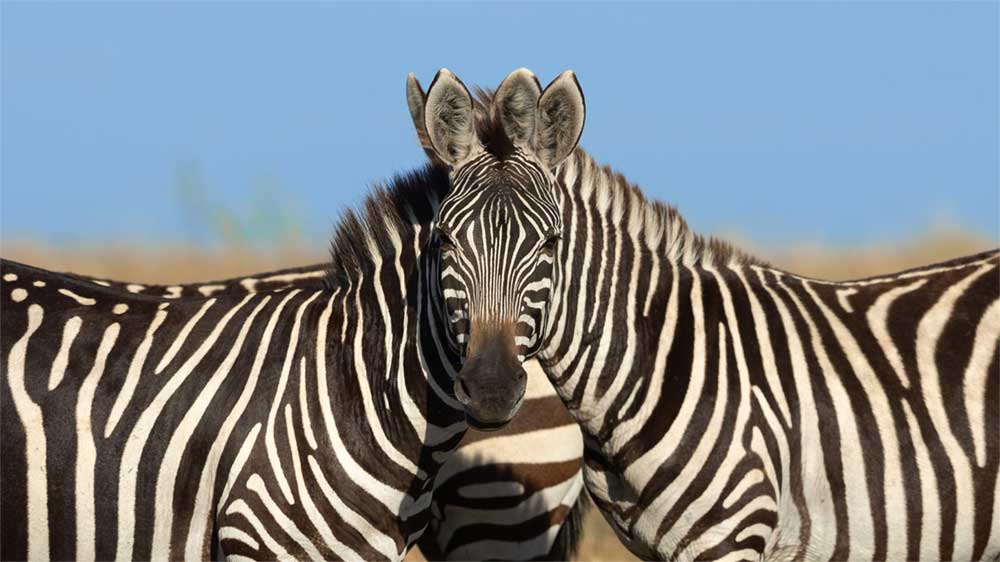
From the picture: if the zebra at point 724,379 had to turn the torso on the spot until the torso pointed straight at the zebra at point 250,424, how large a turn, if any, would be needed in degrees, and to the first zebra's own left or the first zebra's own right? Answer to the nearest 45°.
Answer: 0° — it already faces it

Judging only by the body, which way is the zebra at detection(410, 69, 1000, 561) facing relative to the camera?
to the viewer's left

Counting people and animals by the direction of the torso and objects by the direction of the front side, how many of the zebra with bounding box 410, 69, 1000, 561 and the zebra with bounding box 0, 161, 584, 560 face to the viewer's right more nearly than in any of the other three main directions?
1

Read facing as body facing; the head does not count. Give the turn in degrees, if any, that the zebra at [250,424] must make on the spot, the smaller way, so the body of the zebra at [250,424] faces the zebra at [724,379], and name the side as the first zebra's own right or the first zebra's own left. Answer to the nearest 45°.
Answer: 0° — it already faces it

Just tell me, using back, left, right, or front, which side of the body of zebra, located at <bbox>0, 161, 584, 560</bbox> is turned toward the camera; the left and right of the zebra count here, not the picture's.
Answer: right

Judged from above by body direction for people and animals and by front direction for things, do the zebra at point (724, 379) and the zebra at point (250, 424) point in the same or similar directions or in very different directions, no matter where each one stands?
very different directions
